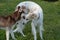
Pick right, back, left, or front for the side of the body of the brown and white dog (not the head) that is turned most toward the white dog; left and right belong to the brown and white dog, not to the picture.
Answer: front

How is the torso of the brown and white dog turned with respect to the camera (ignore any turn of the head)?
to the viewer's right
